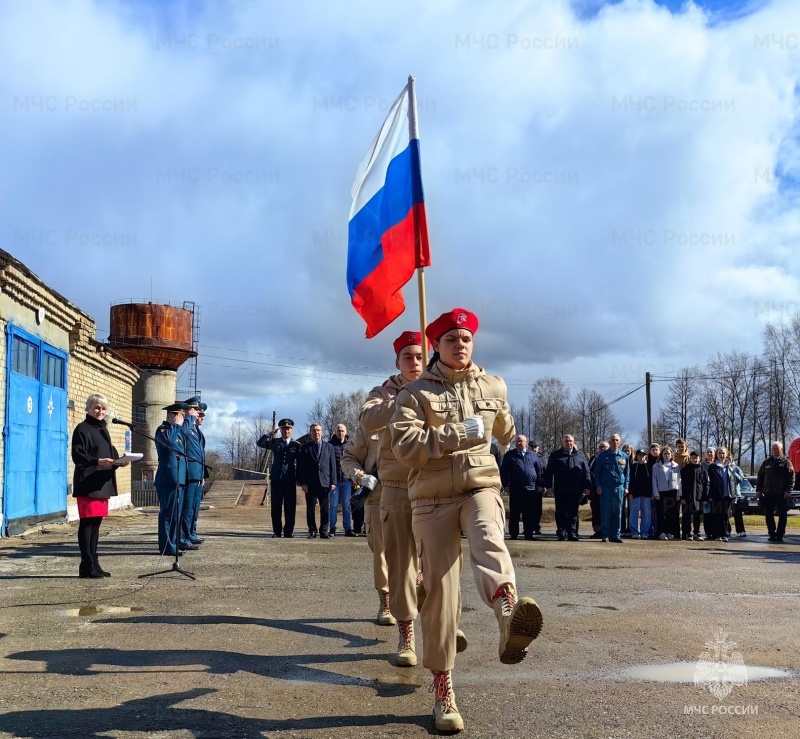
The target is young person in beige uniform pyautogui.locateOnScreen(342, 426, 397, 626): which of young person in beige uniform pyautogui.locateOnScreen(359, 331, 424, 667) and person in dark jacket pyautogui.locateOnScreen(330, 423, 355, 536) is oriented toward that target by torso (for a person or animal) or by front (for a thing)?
the person in dark jacket

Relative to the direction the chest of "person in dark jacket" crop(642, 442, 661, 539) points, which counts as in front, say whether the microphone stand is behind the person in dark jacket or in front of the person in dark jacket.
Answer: in front

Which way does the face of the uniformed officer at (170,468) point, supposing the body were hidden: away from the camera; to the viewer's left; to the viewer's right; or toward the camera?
to the viewer's right

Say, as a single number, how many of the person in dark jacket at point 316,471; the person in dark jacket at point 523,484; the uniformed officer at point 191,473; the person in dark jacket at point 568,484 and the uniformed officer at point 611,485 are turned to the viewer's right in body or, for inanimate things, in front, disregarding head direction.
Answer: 1

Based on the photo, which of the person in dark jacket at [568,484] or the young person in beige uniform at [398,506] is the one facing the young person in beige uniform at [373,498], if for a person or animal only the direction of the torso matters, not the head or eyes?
the person in dark jacket

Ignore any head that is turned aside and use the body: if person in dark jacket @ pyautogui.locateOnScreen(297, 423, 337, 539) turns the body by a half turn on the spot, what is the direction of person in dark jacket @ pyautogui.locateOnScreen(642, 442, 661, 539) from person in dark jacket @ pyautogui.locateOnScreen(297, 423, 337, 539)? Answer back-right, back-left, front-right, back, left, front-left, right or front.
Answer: right

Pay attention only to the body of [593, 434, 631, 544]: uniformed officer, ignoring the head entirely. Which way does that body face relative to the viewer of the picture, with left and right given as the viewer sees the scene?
facing the viewer

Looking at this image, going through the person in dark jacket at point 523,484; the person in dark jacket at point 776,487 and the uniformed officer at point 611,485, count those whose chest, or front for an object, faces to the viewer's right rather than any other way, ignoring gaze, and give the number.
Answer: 0

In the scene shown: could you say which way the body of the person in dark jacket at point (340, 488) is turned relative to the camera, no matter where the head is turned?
toward the camera

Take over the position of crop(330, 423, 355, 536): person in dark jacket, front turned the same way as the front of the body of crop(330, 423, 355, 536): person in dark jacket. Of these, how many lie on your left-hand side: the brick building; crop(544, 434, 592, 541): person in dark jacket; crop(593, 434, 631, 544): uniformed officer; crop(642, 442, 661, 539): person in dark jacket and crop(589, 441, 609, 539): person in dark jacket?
4

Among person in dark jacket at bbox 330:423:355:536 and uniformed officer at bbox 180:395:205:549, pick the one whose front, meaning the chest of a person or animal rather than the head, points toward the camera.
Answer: the person in dark jacket

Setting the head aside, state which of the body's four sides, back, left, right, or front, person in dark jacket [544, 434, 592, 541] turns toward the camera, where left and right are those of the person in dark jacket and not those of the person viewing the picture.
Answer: front

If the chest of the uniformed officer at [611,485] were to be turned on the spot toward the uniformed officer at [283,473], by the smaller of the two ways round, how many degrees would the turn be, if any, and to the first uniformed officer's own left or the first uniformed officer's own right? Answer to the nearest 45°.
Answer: approximately 90° to the first uniformed officer's own right
